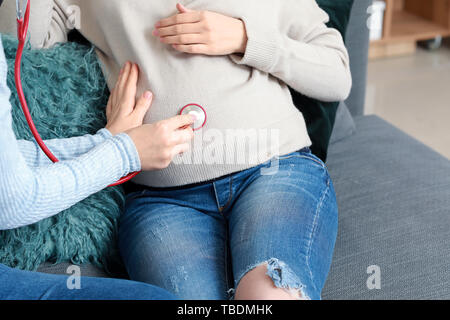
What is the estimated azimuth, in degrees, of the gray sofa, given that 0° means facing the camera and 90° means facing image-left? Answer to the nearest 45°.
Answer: approximately 0°
